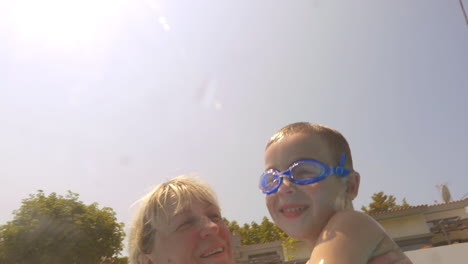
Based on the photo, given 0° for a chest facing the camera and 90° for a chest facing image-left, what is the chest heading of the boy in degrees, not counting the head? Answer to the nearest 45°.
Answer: approximately 45°

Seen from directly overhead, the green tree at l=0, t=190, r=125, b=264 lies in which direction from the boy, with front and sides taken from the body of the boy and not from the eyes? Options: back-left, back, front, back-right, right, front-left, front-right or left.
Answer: right

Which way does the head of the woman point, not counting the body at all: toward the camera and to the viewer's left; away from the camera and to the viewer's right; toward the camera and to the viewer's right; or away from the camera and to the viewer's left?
toward the camera and to the viewer's right

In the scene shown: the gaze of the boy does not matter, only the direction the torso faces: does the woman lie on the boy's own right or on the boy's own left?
on the boy's own right

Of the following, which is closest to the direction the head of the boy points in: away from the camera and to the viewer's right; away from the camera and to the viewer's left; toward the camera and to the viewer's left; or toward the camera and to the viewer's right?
toward the camera and to the viewer's left
